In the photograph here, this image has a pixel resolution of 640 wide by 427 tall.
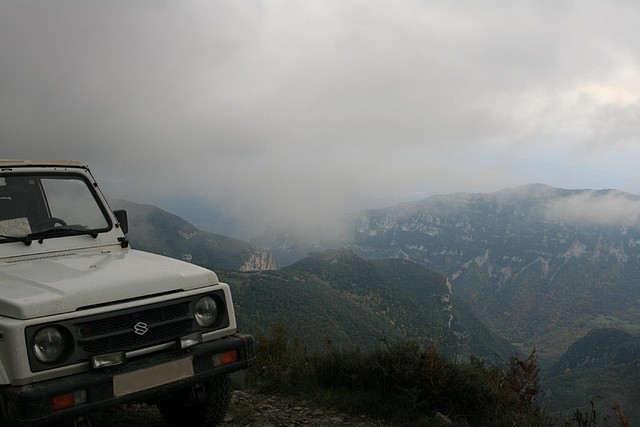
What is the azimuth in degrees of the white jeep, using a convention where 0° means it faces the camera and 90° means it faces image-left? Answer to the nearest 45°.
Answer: approximately 315°
